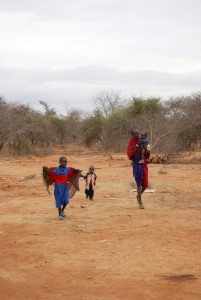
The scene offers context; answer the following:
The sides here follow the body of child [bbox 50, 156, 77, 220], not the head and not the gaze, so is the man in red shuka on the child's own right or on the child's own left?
on the child's own left

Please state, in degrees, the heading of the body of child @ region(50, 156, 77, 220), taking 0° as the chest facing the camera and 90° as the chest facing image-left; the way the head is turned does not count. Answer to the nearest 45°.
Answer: approximately 0°
